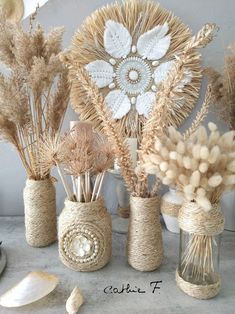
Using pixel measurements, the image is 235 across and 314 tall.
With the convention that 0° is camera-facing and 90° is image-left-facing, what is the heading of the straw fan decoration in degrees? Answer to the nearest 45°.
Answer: approximately 0°
